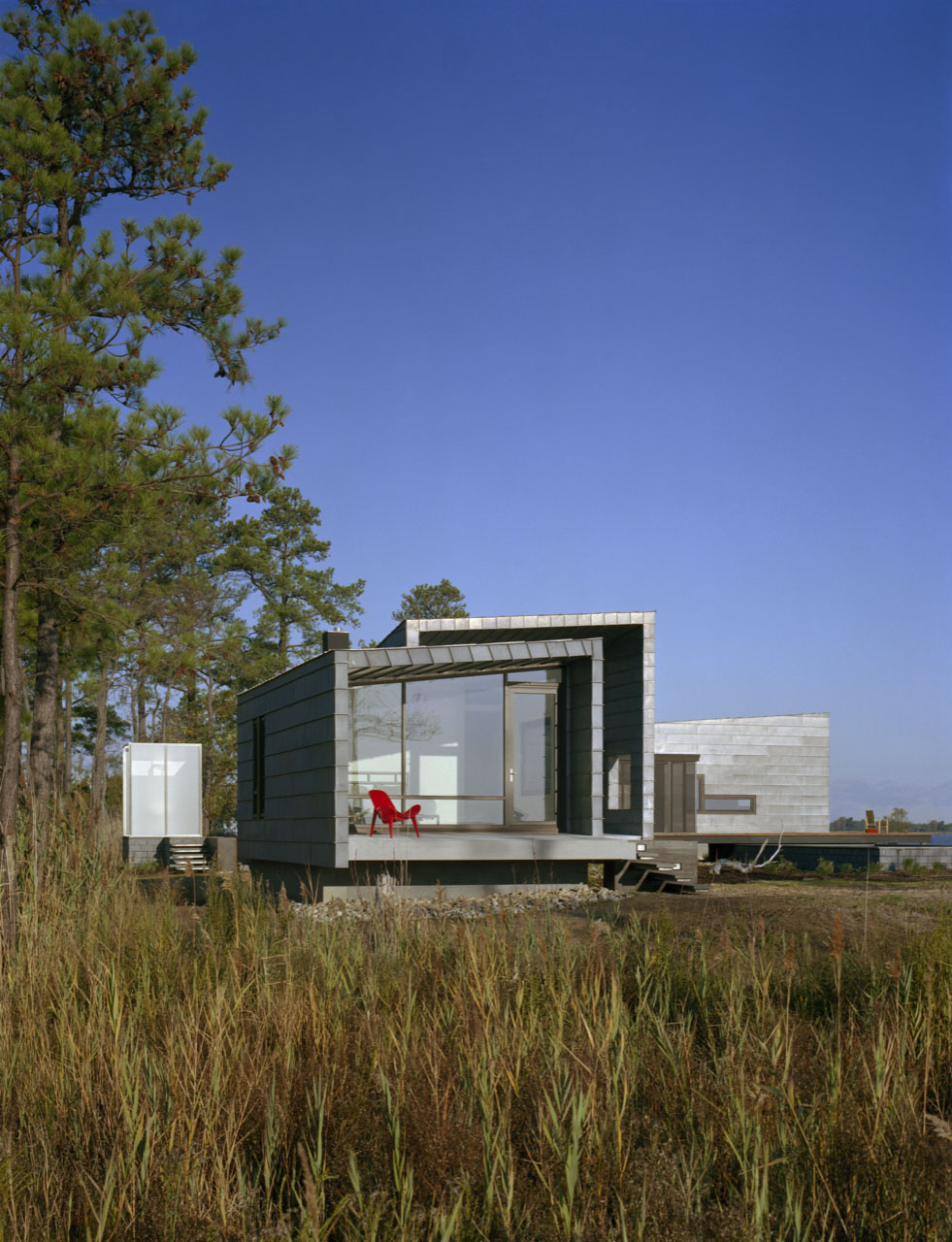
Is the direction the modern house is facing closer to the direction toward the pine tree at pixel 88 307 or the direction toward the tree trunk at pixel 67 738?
the pine tree

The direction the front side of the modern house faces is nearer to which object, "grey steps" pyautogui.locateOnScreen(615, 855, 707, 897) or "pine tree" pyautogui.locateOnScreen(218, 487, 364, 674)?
the grey steps

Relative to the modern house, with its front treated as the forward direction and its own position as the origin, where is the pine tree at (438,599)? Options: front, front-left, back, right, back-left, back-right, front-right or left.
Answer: back

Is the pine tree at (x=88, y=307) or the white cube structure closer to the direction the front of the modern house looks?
the pine tree

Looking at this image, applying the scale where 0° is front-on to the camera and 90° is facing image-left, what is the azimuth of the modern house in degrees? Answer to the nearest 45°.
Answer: approximately 0°

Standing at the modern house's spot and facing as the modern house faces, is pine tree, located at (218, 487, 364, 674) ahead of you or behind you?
behind

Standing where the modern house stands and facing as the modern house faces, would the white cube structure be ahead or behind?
behind
